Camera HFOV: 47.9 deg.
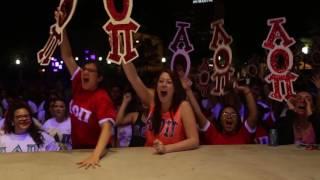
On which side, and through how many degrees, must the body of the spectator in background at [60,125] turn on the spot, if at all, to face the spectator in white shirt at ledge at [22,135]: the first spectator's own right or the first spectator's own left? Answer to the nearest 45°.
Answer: approximately 45° to the first spectator's own right

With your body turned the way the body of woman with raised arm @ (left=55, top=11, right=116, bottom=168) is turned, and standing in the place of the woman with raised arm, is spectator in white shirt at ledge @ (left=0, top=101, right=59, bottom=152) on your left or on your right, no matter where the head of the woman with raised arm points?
on your right

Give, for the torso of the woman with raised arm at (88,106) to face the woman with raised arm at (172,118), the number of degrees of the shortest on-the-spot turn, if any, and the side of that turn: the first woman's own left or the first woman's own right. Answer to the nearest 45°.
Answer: approximately 90° to the first woman's own left

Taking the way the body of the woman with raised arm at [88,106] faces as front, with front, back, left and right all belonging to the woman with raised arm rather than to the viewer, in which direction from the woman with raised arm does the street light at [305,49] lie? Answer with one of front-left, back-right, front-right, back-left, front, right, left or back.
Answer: back

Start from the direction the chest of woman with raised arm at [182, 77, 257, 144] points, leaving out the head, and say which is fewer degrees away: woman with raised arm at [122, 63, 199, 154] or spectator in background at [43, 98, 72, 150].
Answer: the woman with raised arm

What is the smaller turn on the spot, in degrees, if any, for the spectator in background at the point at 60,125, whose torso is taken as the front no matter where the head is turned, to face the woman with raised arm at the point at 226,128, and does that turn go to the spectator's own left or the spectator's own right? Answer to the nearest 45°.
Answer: approximately 45° to the spectator's own left

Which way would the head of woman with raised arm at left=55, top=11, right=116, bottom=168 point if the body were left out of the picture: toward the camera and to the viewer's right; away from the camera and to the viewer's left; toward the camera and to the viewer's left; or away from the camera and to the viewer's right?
toward the camera and to the viewer's left

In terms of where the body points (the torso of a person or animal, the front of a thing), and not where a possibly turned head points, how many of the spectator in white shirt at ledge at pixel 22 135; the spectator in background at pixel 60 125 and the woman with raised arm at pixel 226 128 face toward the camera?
3

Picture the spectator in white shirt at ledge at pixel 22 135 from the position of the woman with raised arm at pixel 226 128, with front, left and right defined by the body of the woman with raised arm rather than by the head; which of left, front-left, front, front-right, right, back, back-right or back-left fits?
right

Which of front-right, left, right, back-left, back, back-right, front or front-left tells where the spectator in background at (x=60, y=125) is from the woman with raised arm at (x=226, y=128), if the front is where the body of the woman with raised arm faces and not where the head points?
right

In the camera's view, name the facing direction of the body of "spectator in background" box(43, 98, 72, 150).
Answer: toward the camera

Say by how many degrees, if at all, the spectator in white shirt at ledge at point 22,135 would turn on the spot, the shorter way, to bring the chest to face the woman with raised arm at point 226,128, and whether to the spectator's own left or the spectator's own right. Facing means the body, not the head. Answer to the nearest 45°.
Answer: approximately 90° to the spectator's own left
